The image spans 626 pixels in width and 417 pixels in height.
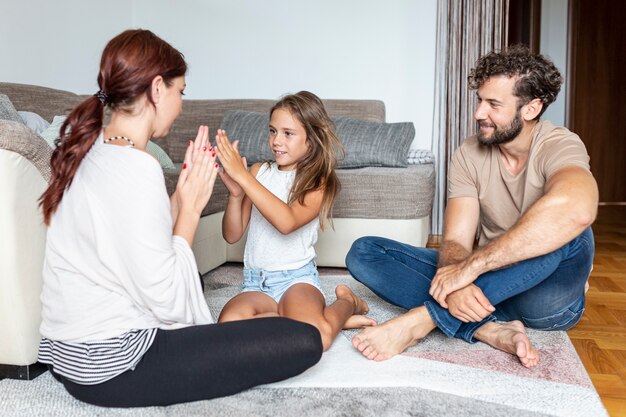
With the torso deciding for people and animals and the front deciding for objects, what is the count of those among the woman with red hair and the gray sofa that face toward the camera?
1

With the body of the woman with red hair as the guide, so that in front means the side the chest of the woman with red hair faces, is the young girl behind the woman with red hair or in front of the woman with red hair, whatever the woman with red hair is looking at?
in front

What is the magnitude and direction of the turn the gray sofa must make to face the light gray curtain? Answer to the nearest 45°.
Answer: approximately 135° to its left

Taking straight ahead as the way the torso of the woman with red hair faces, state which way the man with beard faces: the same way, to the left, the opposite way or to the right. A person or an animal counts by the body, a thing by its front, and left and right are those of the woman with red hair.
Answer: the opposite way

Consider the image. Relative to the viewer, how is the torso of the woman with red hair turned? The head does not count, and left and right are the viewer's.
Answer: facing away from the viewer and to the right of the viewer

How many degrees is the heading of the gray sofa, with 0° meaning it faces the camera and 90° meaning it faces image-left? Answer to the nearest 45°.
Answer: approximately 0°

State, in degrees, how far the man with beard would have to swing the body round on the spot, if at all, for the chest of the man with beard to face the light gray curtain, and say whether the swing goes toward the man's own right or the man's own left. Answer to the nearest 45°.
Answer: approximately 135° to the man's own right

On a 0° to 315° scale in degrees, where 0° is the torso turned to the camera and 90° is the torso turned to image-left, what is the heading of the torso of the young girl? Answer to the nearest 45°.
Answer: approximately 45°

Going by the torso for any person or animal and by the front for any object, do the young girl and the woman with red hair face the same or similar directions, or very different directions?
very different directions

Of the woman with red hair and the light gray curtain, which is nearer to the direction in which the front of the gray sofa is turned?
the woman with red hair

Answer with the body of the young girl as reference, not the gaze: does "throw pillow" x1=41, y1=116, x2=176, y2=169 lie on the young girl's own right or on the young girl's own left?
on the young girl's own right
